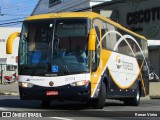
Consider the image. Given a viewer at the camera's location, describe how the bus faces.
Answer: facing the viewer and to the left of the viewer
